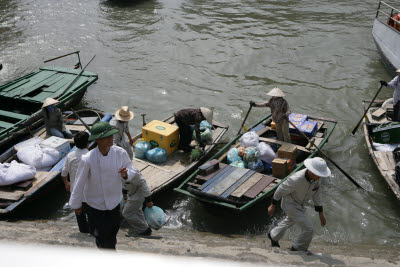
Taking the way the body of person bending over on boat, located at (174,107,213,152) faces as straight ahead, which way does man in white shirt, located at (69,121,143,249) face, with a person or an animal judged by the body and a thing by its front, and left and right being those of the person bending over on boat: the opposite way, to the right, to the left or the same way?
to the right

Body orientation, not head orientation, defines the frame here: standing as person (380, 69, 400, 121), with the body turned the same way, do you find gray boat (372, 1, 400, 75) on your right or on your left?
on your right

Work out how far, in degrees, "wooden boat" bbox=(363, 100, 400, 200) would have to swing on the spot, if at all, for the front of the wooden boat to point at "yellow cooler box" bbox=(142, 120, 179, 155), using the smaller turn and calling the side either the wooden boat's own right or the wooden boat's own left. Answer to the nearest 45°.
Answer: approximately 90° to the wooden boat's own right

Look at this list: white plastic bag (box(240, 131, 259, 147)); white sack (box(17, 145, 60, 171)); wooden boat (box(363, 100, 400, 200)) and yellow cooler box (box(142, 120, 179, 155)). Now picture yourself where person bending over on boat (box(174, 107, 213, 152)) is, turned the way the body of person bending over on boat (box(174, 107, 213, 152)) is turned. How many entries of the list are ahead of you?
2

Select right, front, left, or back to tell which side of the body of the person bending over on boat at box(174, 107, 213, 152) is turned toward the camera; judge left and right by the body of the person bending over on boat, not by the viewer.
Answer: right

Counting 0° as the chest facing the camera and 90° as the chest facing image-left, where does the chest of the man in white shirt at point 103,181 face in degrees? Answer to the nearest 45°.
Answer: approximately 0°

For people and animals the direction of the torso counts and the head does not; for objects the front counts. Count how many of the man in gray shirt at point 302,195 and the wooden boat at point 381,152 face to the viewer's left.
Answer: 0

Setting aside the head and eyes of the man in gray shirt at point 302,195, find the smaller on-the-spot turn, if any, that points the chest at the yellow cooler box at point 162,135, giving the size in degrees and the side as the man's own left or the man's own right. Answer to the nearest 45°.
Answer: approximately 180°
